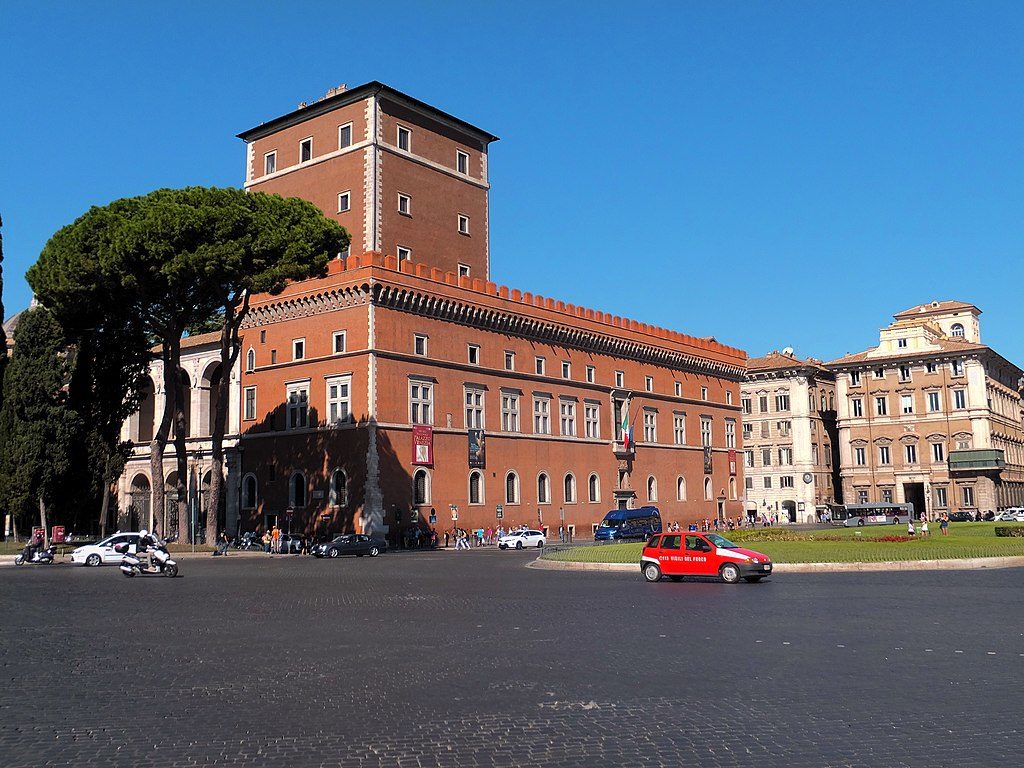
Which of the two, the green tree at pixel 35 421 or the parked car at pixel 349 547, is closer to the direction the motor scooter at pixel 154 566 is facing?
the parked car

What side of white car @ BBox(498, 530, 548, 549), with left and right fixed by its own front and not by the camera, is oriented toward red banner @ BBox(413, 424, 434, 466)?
front

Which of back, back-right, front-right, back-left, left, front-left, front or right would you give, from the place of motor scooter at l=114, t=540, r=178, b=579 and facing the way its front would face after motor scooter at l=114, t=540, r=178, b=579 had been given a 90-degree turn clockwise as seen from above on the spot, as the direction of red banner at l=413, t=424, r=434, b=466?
back-left

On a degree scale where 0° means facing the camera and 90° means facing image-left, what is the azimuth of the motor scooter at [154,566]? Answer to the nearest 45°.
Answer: approximately 270°

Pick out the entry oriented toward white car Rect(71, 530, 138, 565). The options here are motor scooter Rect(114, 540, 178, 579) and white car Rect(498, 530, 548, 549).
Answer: white car Rect(498, 530, 548, 549)

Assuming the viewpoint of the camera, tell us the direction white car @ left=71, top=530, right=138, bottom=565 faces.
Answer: facing to the left of the viewer

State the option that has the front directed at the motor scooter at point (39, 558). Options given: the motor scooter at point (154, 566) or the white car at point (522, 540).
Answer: the white car

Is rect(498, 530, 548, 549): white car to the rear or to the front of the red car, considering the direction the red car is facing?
to the rear
